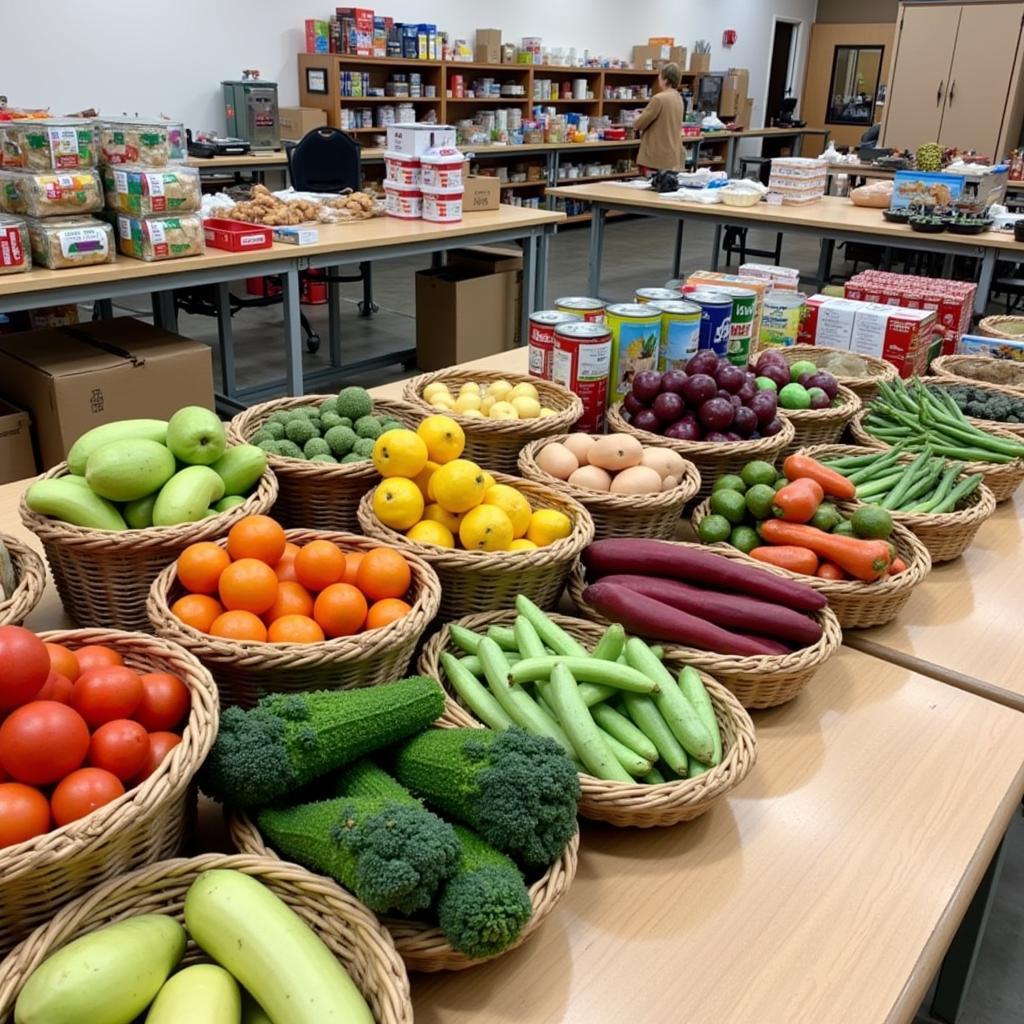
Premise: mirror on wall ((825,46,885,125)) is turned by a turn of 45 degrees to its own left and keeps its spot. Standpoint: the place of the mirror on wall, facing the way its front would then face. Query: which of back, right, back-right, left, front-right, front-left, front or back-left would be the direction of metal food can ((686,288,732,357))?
front-right

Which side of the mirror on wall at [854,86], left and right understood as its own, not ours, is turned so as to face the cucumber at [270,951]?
front

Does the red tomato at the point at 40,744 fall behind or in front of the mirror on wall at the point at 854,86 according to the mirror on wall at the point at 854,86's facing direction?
in front

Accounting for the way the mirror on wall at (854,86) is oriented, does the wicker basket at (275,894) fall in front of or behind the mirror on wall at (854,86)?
in front

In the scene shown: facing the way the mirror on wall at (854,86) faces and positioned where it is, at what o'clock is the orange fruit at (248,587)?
The orange fruit is roughly at 12 o'clock from the mirror on wall.

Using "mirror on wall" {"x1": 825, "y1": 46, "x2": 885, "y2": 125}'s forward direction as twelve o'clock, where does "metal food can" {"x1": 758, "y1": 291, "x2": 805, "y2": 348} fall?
The metal food can is roughly at 12 o'clock from the mirror on wall.

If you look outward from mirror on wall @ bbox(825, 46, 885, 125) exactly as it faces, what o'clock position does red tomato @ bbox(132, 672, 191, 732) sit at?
The red tomato is roughly at 12 o'clock from the mirror on wall.

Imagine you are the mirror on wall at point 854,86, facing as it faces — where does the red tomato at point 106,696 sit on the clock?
The red tomato is roughly at 12 o'clock from the mirror on wall.

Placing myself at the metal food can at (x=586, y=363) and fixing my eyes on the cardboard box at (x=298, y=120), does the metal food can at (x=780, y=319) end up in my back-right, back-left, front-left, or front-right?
front-right

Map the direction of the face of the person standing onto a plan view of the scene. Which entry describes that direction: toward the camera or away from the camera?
away from the camera

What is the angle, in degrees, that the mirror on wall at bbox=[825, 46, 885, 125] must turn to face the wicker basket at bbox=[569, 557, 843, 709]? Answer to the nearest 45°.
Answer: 0° — it already faces it

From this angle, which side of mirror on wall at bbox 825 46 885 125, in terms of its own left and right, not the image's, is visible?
front

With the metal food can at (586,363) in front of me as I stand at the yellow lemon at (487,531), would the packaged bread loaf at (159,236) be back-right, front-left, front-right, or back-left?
front-left

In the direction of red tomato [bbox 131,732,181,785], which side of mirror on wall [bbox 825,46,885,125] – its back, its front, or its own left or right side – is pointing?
front

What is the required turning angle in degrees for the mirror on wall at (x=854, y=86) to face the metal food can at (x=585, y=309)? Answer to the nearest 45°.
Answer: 0° — it already faces it

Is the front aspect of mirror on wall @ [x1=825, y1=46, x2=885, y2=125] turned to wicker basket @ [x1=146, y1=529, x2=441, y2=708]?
yes

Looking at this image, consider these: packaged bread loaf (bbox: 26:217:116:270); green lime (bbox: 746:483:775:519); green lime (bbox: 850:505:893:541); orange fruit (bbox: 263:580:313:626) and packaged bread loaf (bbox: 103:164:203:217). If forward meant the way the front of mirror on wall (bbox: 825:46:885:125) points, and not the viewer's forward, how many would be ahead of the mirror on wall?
5

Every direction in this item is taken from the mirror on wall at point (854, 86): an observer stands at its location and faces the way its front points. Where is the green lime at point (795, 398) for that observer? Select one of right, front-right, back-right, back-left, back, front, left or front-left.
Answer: front

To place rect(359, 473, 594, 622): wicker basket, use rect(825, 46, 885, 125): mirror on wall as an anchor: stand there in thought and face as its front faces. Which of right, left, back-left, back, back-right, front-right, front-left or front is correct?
front

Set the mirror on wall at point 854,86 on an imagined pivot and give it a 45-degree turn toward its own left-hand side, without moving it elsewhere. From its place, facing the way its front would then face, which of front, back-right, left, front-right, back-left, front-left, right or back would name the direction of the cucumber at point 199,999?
front-right
